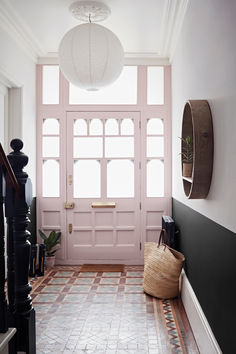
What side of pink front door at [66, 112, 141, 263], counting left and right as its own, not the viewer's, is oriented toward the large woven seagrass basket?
front

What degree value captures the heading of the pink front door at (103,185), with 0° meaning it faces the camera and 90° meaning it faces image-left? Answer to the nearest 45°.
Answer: approximately 0°

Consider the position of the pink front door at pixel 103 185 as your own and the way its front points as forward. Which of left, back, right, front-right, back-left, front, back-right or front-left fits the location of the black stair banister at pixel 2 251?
front

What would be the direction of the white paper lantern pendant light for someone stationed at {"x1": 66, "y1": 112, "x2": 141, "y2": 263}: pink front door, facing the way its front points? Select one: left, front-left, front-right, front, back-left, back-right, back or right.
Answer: front

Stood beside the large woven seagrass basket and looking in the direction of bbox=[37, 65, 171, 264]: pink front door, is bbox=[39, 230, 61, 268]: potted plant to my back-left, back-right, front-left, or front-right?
front-left

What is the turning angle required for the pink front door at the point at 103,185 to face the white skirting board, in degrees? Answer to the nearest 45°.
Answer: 0° — it already faces it
